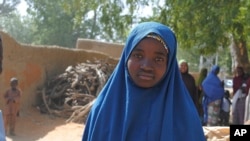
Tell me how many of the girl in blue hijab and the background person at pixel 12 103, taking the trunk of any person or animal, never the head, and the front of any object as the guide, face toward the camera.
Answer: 2

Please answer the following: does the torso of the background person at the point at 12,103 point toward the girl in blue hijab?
yes

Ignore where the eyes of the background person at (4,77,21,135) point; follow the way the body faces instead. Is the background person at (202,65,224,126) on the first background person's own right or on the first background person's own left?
on the first background person's own left

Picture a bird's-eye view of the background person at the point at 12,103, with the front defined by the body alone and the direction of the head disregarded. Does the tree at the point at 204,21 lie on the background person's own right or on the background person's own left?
on the background person's own left

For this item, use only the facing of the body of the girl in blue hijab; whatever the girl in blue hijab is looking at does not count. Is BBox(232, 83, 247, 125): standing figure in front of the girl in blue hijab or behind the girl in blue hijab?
behind

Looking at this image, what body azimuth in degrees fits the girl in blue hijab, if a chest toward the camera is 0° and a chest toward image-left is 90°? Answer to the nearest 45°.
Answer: approximately 0°

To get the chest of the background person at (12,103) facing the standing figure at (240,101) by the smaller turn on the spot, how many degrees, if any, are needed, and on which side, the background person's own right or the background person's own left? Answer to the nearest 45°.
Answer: approximately 45° to the background person's own left

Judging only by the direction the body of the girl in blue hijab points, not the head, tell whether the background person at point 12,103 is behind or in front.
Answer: behind

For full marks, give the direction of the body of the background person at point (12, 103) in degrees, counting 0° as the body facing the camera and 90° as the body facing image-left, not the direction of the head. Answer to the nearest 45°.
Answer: approximately 0°

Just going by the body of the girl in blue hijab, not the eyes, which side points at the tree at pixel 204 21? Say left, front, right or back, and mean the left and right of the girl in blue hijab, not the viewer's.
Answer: back

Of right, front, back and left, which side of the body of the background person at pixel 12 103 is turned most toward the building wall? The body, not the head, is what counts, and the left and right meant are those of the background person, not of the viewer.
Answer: back
